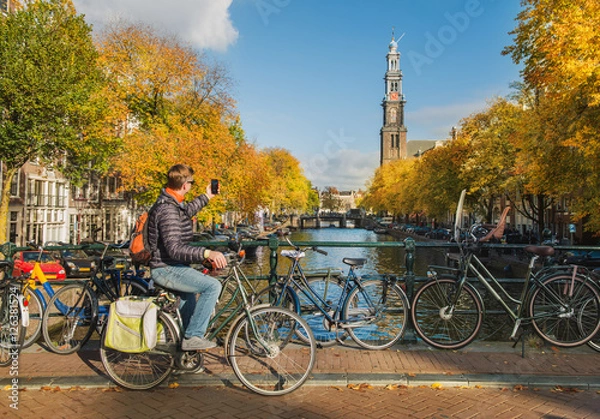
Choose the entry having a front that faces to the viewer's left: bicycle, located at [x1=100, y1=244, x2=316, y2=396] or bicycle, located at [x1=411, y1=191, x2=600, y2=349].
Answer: bicycle, located at [x1=411, y1=191, x2=600, y2=349]

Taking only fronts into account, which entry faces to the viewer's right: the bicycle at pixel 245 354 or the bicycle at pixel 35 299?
the bicycle at pixel 245 354

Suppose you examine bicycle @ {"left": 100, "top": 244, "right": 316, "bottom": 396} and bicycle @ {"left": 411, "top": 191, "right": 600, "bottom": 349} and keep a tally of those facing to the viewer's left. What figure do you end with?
1

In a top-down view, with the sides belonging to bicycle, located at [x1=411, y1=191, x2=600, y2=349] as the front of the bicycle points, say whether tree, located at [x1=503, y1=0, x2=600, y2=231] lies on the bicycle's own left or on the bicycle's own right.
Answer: on the bicycle's own right

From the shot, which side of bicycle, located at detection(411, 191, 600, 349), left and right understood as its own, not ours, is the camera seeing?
left

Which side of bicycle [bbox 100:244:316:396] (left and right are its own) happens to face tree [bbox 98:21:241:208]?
left

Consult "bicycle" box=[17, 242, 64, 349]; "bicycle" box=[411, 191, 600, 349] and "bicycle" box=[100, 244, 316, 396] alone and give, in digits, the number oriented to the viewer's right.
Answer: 1

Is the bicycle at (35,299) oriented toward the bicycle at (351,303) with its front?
no

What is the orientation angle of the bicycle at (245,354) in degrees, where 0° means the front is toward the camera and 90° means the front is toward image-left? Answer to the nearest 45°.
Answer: approximately 270°

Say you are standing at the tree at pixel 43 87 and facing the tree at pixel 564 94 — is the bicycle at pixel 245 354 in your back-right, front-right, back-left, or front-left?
front-right

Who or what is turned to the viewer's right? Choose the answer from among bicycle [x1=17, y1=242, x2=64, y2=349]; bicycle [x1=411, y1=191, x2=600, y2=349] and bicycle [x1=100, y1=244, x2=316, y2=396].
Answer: bicycle [x1=100, y1=244, x2=316, y2=396]

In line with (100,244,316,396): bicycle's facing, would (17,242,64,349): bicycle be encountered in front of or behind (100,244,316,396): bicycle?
behind

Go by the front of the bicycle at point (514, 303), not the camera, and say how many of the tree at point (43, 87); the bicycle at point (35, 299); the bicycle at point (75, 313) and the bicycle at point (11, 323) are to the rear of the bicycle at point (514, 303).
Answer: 0

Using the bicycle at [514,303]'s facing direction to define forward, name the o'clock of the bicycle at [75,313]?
the bicycle at [75,313] is roughly at 11 o'clock from the bicycle at [514,303].

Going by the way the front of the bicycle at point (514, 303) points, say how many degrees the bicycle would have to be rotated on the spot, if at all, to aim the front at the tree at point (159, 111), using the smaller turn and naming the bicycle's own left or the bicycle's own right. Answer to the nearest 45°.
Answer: approximately 45° to the bicycle's own right
